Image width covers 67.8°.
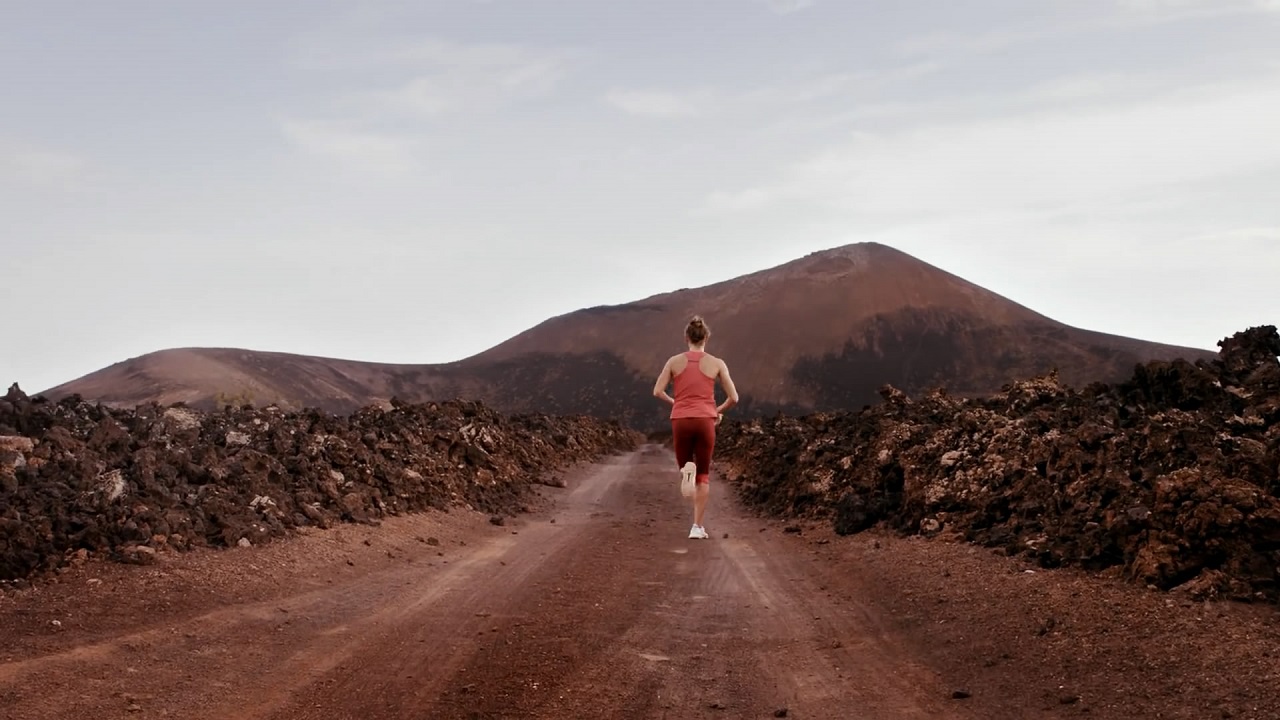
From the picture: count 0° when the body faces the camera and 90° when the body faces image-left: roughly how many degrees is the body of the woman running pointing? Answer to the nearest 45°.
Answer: approximately 180°

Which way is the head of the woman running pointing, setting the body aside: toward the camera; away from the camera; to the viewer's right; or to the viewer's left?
away from the camera
